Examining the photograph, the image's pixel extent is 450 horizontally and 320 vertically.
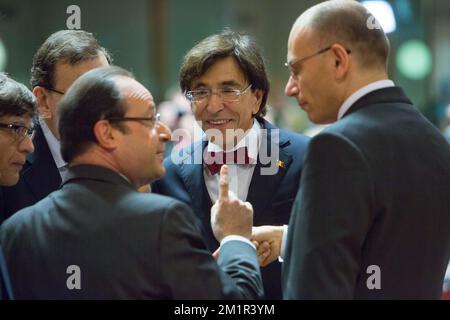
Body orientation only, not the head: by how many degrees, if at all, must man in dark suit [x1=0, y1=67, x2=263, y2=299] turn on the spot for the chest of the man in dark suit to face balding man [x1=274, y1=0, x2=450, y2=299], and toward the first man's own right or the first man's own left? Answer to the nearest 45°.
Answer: approximately 45° to the first man's own right

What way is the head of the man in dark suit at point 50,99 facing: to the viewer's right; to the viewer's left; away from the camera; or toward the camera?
to the viewer's right

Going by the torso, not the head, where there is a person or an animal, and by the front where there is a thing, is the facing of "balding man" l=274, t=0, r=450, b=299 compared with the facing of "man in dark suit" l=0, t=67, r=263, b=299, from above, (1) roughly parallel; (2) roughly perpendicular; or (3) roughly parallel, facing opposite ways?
roughly perpendicular

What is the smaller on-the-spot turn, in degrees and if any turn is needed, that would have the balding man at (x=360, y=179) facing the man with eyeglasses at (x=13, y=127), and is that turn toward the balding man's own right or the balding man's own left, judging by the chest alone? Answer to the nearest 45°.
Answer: approximately 45° to the balding man's own left

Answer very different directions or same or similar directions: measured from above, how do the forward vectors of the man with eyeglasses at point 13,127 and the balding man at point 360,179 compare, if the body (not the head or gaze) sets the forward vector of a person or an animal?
very different directions

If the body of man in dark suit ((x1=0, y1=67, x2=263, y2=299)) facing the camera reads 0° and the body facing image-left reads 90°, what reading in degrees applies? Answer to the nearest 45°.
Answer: approximately 225°

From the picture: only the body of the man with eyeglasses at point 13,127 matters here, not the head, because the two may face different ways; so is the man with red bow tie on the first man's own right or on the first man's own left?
on the first man's own left

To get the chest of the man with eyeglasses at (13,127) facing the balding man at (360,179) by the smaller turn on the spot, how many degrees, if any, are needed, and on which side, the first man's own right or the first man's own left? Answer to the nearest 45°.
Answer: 0° — they already face them

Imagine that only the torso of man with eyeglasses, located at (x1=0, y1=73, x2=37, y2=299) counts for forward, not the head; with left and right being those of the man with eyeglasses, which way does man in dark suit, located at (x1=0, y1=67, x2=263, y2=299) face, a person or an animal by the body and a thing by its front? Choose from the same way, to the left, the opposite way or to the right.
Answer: to the left

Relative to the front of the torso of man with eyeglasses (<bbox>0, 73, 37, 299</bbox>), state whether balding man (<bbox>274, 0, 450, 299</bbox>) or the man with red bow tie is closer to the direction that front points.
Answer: the balding man

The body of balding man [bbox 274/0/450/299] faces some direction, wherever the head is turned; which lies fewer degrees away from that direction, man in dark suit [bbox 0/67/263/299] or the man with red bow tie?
the man with red bow tie

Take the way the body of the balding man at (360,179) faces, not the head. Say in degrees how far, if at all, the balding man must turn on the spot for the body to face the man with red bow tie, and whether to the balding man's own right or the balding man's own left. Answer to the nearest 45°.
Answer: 0° — they already face them

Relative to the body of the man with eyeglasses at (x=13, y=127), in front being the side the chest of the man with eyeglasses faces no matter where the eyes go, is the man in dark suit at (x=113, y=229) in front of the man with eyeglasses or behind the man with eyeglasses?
in front

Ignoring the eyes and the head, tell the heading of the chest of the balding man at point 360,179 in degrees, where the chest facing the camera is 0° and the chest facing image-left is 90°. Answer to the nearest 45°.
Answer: approximately 135°
